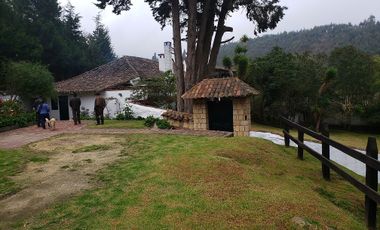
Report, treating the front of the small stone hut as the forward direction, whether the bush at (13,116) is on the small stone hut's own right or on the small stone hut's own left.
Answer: on the small stone hut's own right

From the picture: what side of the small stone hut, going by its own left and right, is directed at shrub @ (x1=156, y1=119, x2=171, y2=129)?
right

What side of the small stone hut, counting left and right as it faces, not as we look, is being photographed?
front

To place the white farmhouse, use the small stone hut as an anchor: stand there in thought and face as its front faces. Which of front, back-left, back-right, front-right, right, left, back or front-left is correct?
back-right

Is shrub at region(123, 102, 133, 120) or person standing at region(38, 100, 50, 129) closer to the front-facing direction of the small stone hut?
the person standing

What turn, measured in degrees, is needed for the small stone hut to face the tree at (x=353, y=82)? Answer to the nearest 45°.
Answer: approximately 135° to its left

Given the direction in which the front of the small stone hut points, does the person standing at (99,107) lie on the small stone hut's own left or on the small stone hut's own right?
on the small stone hut's own right

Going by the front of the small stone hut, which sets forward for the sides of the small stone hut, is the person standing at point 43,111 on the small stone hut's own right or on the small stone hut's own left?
on the small stone hut's own right

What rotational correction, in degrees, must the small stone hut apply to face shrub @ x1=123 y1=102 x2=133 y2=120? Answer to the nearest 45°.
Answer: approximately 135° to its right

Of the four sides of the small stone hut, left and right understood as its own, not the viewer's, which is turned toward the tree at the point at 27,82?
right
